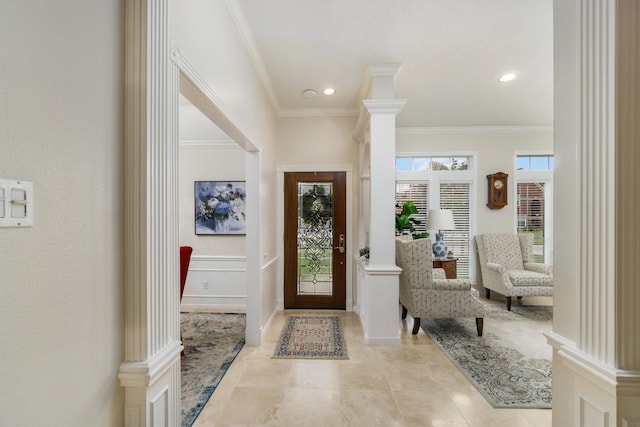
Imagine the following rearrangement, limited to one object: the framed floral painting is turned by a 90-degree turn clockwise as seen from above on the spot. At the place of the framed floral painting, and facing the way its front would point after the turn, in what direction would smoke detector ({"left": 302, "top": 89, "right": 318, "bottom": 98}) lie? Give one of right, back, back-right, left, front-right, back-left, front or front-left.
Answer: back-left

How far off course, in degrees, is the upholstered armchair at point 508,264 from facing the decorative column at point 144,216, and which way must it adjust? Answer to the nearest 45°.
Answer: approximately 45° to its right

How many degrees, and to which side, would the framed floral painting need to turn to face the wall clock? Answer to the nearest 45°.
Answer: approximately 90° to its left

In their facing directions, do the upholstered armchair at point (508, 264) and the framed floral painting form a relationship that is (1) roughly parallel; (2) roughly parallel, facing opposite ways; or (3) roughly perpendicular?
roughly parallel

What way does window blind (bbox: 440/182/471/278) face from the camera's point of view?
toward the camera

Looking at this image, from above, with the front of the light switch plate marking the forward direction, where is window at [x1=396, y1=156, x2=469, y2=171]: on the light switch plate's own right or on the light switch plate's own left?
on the light switch plate's own left

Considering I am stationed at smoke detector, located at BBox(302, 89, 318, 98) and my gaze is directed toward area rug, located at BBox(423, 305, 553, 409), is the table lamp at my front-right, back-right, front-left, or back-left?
front-left

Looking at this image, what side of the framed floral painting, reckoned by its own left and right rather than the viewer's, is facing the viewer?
front

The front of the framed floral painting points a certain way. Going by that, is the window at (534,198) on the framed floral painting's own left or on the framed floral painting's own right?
on the framed floral painting's own left
